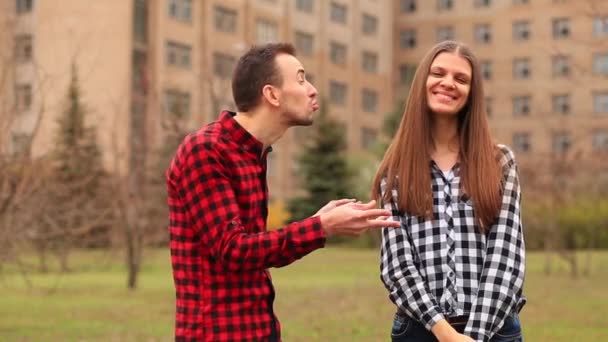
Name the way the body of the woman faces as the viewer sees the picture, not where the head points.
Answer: toward the camera

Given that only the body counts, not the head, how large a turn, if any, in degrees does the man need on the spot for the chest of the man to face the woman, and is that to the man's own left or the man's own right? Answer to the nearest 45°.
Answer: approximately 45° to the man's own left

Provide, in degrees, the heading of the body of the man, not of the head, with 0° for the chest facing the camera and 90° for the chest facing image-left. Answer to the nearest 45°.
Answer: approximately 270°

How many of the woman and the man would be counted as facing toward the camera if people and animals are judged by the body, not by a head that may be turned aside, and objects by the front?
1

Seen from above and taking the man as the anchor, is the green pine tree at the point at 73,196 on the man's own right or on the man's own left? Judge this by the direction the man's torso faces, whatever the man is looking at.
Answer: on the man's own left

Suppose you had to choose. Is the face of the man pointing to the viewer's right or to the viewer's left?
to the viewer's right

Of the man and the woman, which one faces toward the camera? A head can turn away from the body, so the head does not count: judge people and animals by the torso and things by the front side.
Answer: the woman

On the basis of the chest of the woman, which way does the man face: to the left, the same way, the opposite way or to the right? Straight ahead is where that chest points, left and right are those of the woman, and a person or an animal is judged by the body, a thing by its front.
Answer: to the left
